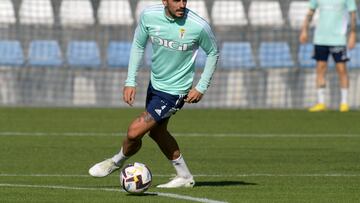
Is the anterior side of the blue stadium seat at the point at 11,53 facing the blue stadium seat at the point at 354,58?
no

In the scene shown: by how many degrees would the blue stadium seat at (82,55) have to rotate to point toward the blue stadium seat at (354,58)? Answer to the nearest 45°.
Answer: approximately 90° to its left

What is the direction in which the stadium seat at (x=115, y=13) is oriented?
toward the camera

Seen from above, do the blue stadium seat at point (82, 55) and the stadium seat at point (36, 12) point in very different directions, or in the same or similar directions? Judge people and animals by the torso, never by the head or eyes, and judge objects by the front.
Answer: same or similar directions

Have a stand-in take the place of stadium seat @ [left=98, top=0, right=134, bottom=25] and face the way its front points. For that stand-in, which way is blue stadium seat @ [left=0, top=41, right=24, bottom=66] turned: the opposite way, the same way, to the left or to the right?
the same way

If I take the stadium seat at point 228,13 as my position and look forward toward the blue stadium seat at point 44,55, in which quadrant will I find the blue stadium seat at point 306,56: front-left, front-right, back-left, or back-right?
back-left

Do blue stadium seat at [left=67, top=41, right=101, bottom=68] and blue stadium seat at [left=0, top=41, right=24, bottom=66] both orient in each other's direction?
no

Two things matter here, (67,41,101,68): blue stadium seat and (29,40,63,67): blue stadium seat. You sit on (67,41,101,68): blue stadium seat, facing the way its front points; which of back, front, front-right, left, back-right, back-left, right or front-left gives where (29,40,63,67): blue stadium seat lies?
right

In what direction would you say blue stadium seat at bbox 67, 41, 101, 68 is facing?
toward the camera

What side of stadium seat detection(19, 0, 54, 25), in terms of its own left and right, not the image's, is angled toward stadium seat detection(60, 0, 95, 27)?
left

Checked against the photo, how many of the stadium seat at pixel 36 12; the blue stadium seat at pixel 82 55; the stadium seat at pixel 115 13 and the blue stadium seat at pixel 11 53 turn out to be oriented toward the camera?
4
